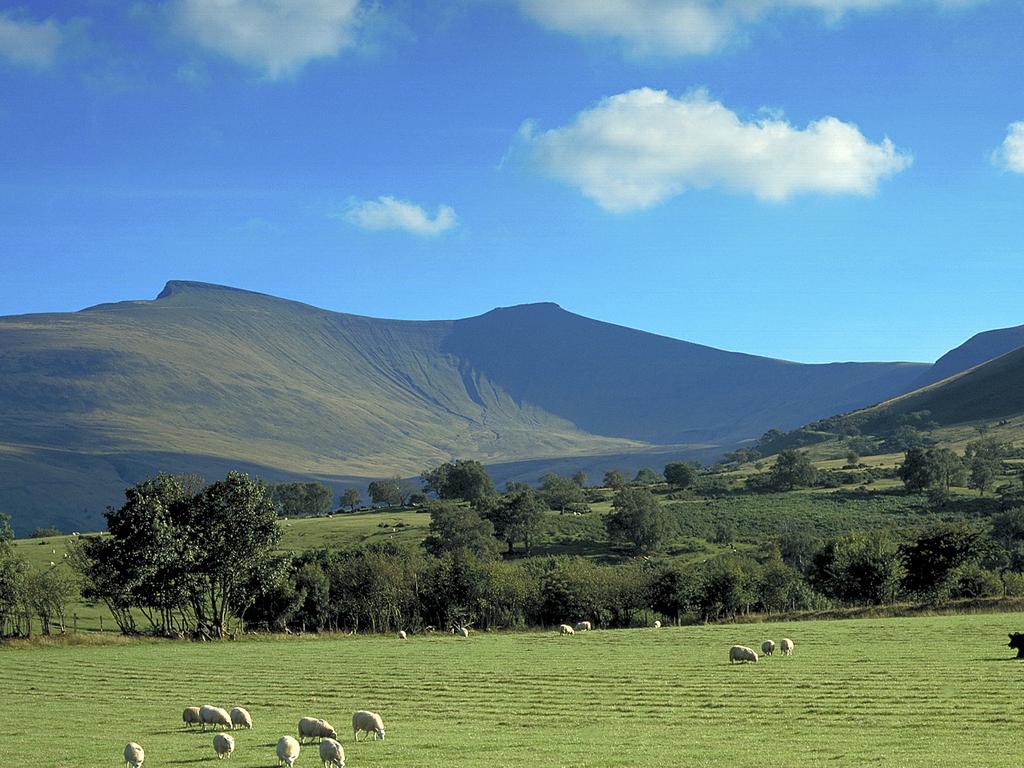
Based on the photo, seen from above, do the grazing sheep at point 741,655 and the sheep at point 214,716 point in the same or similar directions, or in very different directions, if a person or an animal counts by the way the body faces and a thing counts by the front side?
same or similar directions

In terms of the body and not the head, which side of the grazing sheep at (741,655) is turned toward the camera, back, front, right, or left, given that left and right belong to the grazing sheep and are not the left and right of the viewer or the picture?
right

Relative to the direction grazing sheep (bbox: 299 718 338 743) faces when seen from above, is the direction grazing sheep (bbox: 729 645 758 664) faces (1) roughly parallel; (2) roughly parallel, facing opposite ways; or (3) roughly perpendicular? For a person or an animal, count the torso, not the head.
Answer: roughly parallel

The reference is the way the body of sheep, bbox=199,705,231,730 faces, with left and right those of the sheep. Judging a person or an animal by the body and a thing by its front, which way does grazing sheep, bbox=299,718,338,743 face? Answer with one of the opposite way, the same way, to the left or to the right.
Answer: the same way
